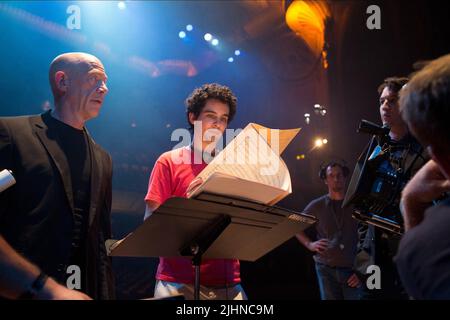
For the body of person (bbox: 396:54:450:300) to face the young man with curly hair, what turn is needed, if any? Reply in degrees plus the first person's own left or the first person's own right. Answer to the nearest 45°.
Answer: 0° — they already face them

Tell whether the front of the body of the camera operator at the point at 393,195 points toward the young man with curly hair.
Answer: yes

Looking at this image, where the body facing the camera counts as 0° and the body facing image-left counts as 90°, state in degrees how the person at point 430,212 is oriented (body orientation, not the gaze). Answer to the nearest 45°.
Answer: approximately 135°

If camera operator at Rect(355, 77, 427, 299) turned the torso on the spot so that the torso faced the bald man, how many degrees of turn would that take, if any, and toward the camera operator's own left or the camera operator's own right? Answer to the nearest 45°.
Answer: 0° — they already face them

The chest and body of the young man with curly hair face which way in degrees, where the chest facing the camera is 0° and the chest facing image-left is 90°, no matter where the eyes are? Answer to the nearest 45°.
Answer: approximately 315°

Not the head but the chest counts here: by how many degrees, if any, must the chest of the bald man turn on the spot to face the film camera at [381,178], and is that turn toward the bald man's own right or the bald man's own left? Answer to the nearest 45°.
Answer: approximately 45° to the bald man's own left

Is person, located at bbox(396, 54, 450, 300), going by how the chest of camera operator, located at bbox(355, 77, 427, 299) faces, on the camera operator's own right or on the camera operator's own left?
on the camera operator's own left

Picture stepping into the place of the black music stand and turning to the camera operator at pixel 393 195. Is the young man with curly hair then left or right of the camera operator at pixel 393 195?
left
